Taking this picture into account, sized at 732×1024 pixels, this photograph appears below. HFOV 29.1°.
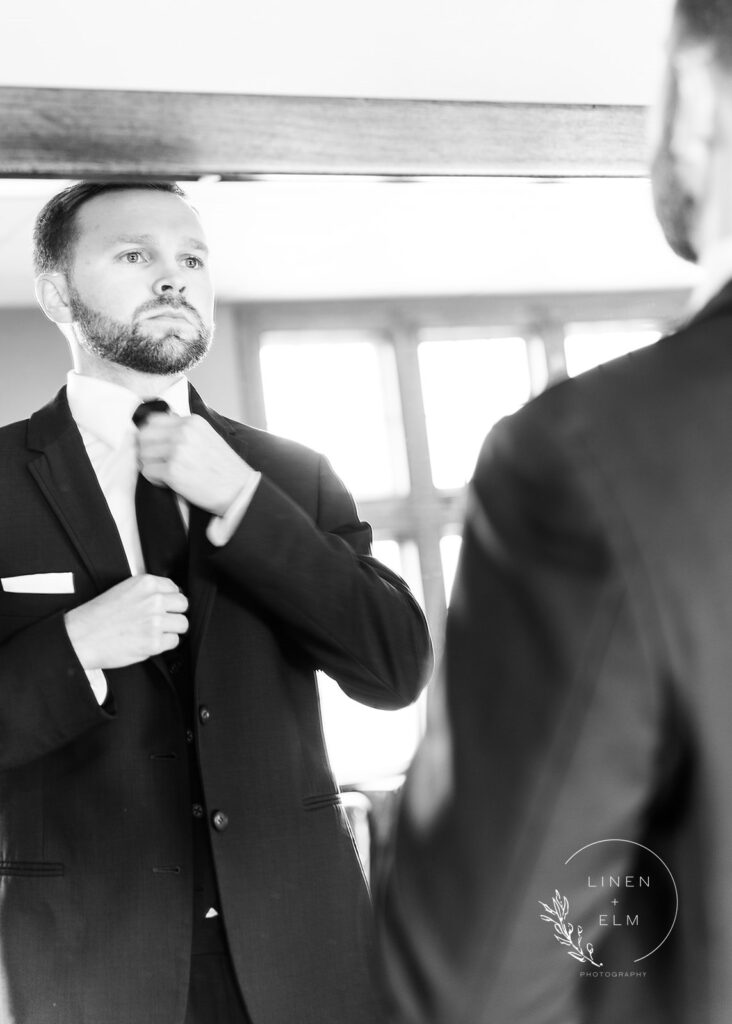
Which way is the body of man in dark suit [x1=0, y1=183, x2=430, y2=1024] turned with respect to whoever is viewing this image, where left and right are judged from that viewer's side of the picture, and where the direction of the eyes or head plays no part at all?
facing the viewer and to the right of the viewer

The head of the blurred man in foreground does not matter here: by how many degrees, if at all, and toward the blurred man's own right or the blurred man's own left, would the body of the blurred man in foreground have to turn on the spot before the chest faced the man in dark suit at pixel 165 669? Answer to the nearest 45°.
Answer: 0° — they already face them

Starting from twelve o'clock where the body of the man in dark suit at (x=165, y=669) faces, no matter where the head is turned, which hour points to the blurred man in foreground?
The blurred man in foreground is roughly at 1 o'clock from the man in dark suit.

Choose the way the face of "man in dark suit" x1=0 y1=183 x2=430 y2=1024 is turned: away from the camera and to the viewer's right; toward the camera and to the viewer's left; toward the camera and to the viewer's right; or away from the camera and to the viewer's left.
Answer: toward the camera and to the viewer's right

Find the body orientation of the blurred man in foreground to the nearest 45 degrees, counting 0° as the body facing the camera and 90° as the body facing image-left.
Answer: approximately 135°

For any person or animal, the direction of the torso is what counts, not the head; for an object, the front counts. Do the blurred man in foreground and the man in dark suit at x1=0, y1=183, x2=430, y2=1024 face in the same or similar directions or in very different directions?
very different directions

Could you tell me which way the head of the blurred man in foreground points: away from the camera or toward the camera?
away from the camera
